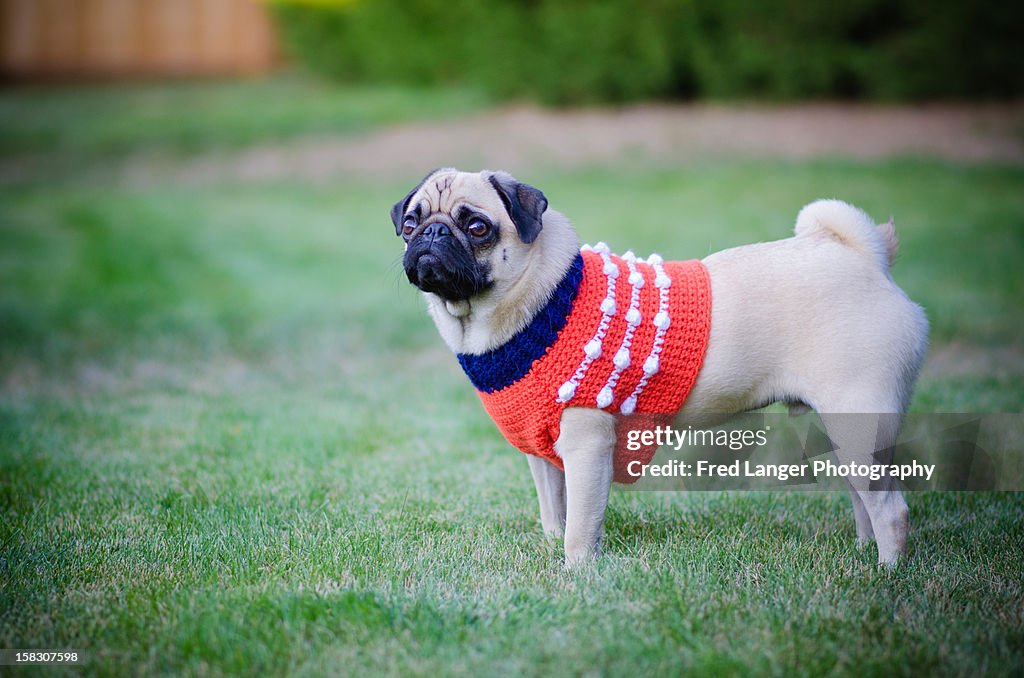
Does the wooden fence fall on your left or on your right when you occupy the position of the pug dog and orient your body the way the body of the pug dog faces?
on your right

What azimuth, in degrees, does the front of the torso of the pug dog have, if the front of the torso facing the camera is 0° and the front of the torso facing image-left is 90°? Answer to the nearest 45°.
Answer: approximately 90°
